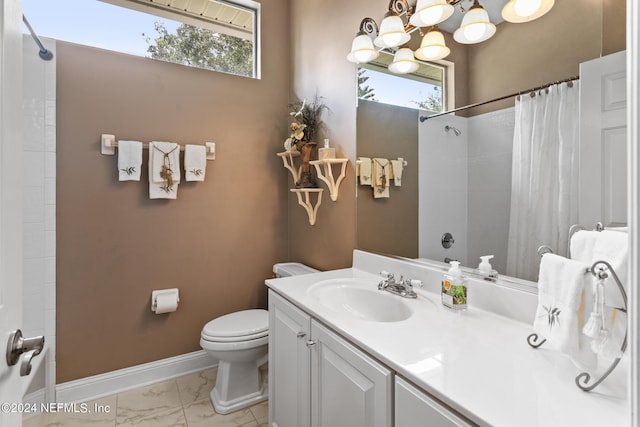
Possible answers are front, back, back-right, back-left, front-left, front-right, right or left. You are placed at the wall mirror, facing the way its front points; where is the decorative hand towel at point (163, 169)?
front-right

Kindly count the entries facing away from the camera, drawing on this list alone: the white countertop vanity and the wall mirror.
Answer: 0

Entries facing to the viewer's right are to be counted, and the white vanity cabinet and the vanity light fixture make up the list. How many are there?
0

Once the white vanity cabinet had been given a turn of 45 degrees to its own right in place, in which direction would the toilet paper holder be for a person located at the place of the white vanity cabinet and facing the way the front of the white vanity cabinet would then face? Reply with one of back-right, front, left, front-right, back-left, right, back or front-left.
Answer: front-right

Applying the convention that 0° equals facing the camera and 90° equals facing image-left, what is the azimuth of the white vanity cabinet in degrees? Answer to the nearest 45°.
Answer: approximately 45°

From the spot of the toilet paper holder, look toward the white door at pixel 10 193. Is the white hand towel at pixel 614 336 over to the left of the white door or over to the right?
left

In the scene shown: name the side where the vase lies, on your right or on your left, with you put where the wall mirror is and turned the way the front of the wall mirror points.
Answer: on your right

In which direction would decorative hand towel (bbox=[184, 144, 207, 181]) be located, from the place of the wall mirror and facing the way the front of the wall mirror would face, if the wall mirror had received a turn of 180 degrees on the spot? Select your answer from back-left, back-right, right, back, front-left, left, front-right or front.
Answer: back-left

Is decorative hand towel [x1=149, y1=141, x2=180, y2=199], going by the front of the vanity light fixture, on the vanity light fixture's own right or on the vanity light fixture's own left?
on the vanity light fixture's own right

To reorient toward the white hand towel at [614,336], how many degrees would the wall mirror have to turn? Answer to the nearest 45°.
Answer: approximately 90° to its left

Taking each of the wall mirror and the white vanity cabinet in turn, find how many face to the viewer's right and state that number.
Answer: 0

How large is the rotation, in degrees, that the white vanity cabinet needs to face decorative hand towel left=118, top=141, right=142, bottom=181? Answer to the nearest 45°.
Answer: approximately 90° to its right
